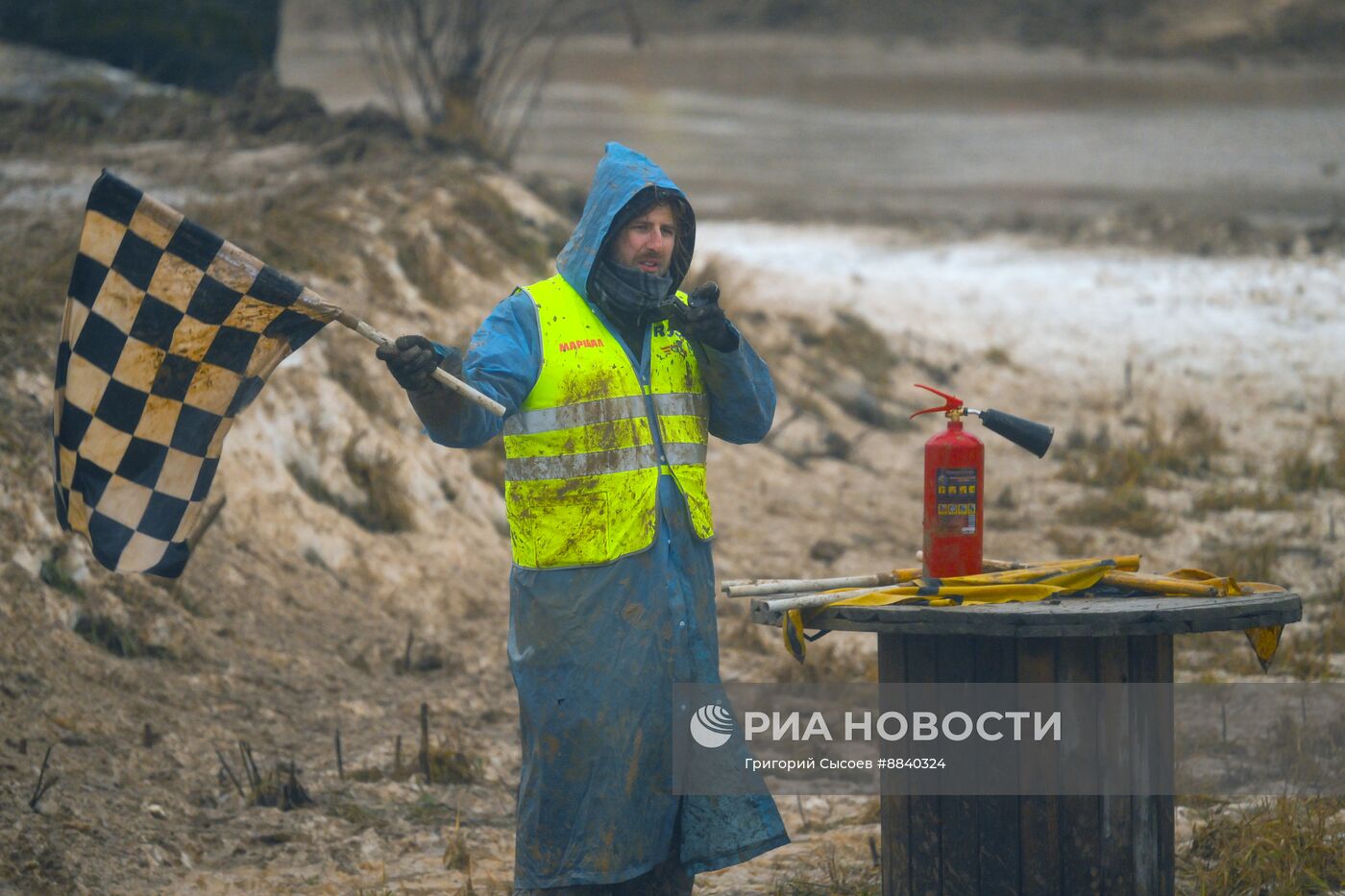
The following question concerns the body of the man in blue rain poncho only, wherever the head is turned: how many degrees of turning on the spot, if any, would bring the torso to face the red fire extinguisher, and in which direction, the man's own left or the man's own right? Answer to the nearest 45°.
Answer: approximately 45° to the man's own left

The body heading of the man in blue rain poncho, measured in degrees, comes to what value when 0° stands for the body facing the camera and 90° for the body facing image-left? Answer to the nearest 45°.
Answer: approximately 315°
